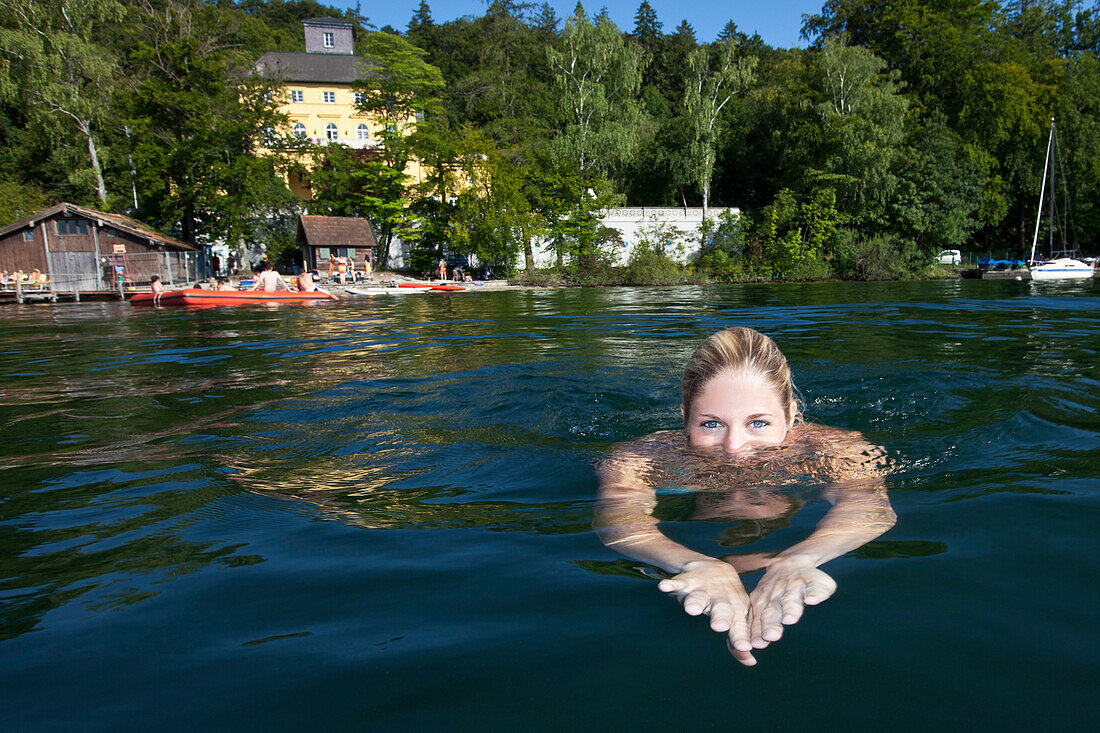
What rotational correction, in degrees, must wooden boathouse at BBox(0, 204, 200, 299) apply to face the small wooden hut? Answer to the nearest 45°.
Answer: approximately 90° to its left

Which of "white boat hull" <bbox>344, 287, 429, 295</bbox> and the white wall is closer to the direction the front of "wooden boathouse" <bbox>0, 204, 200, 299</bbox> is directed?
the white boat hull

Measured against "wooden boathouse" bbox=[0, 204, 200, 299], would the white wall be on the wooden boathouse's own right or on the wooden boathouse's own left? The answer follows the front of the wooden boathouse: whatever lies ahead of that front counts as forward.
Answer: on the wooden boathouse's own left

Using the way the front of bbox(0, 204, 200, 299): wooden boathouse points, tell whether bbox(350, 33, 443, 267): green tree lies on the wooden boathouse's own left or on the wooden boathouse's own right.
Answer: on the wooden boathouse's own left

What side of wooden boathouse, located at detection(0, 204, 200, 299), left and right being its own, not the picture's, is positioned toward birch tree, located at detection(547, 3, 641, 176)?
left

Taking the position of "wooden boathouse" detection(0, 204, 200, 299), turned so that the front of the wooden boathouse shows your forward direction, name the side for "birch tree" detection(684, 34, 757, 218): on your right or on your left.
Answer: on your left

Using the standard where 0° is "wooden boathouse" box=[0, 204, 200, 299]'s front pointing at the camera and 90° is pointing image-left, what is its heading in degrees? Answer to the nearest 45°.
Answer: approximately 0°
